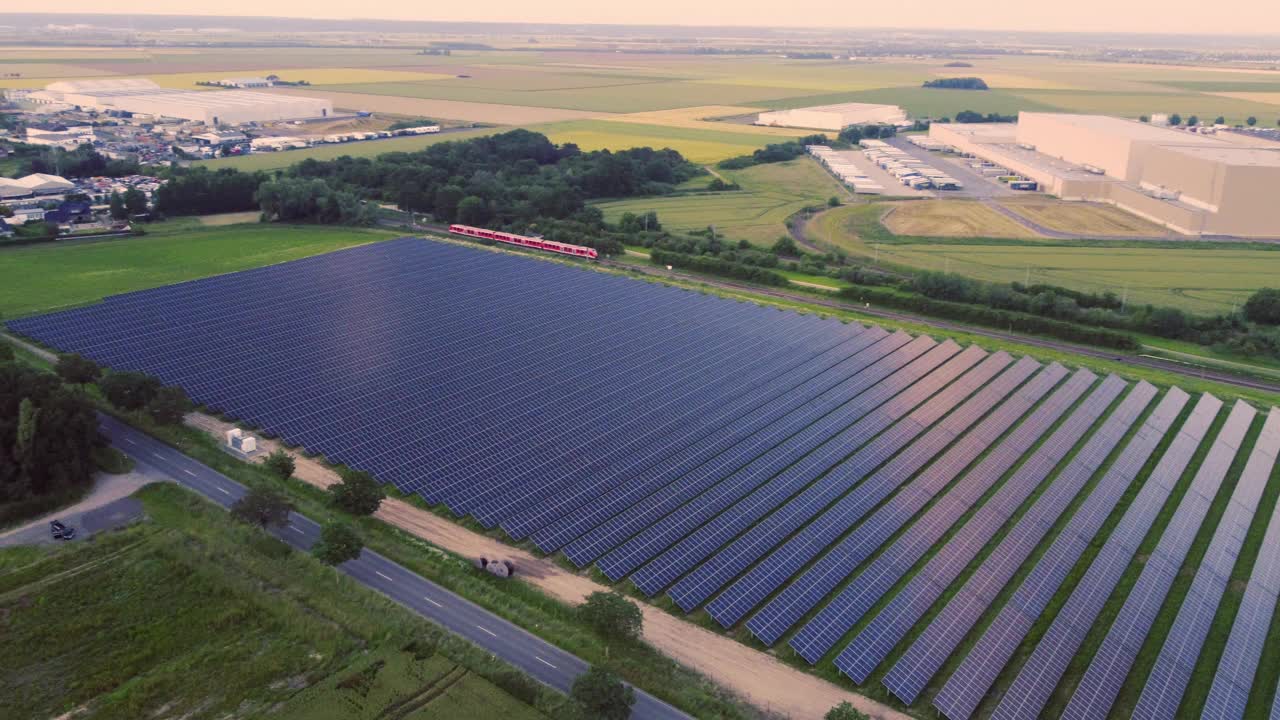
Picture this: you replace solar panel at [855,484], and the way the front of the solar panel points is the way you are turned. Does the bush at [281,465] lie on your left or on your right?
on your right

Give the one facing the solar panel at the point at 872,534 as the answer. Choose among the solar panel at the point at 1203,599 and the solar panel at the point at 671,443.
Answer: the solar panel at the point at 671,443
